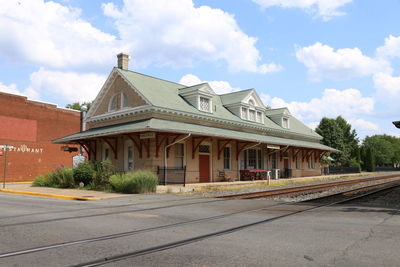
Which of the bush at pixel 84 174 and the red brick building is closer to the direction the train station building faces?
the bush

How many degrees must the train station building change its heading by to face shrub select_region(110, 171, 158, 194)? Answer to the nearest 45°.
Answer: approximately 45° to its right

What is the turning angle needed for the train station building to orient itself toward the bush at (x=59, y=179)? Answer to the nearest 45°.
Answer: approximately 90° to its right

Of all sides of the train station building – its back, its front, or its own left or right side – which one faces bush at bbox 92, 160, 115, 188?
right

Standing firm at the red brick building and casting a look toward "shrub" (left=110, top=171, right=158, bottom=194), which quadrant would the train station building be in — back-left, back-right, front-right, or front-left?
front-left

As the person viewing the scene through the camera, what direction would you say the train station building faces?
facing the viewer and to the right of the viewer

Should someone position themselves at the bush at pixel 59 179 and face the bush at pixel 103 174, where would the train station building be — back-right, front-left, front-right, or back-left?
front-left

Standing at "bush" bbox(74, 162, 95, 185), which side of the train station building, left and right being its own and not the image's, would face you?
right
